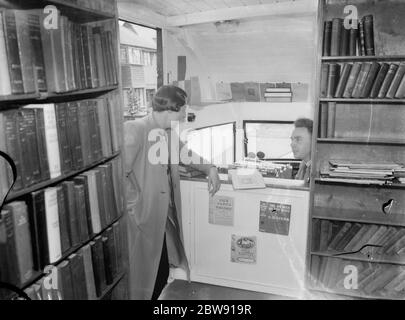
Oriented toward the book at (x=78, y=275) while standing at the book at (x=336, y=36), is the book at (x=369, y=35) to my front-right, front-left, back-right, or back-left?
back-left

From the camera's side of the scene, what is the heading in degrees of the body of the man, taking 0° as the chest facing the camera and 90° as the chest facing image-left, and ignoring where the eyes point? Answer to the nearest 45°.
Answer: approximately 45°

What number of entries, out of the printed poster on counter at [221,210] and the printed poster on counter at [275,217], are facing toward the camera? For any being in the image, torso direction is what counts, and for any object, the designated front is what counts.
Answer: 2

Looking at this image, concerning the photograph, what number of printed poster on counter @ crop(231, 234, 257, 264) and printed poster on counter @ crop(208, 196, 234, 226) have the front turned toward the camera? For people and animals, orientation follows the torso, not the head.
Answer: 2

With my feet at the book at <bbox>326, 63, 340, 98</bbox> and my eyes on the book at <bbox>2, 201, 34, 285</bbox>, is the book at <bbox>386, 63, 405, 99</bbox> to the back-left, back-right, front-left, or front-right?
back-left

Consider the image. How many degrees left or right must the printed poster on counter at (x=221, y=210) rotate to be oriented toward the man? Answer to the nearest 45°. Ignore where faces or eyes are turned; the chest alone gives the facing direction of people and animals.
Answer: approximately 90° to its left

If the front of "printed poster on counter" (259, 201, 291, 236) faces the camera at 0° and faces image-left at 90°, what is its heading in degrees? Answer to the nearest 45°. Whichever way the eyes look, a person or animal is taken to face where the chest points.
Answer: approximately 0°
